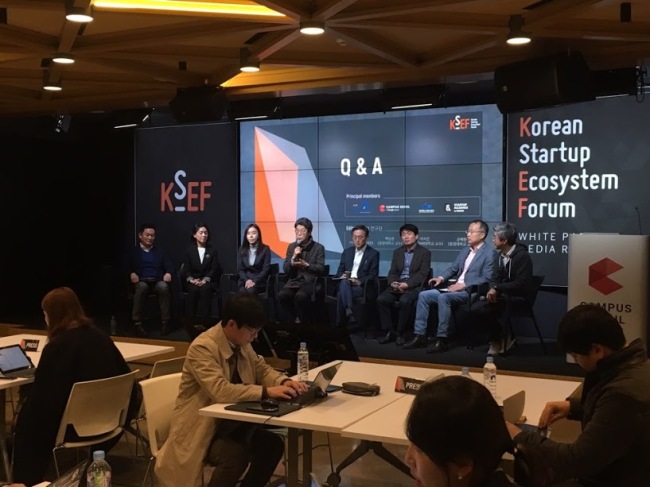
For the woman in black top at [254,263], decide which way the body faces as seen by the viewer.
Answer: toward the camera

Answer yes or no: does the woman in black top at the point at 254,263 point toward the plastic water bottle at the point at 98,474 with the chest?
yes

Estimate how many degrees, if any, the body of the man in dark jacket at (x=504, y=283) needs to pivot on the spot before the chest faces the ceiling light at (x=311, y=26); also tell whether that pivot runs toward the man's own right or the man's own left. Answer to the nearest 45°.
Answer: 0° — they already face it

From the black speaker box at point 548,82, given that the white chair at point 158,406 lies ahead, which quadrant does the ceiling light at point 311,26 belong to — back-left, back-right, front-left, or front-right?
front-right

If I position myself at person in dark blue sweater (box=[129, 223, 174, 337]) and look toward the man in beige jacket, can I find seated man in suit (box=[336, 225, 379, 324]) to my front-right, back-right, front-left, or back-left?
front-left

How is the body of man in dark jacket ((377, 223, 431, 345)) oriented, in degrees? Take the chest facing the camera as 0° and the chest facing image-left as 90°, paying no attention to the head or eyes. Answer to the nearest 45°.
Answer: approximately 45°

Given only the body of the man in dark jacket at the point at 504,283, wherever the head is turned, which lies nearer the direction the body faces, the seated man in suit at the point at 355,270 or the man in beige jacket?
the man in beige jacket

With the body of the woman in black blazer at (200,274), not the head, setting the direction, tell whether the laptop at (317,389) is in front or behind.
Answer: in front

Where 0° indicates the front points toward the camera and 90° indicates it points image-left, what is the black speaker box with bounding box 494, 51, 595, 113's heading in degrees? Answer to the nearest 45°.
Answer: approximately 45°

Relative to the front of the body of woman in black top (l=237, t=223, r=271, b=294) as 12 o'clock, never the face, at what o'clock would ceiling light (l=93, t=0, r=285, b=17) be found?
The ceiling light is roughly at 12 o'clock from the woman in black top.

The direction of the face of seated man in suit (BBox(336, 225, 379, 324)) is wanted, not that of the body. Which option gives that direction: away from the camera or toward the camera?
toward the camera

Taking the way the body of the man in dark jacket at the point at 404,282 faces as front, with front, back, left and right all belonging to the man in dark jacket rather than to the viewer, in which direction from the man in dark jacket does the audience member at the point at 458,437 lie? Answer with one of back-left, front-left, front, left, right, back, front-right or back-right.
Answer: front-left

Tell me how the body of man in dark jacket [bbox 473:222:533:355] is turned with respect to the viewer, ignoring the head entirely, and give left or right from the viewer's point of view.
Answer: facing the viewer and to the left of the viewer

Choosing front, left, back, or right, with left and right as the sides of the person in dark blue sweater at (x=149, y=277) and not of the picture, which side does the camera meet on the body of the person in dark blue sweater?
front
